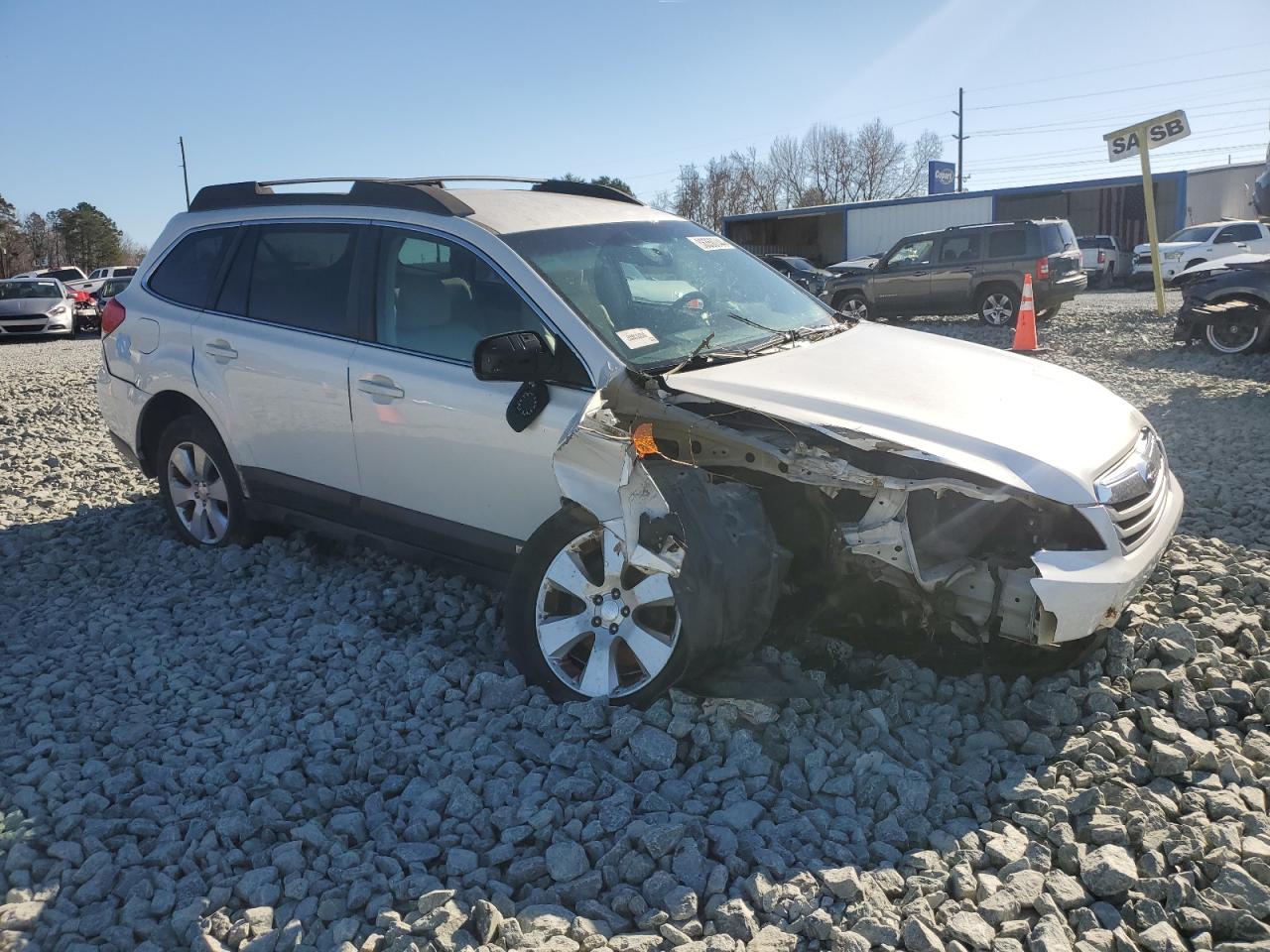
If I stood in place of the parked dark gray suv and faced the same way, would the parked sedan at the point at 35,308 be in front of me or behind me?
in front

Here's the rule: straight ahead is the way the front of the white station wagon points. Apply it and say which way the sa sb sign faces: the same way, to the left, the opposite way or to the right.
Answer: to the right

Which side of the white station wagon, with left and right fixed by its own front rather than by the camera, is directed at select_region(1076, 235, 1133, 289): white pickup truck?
left

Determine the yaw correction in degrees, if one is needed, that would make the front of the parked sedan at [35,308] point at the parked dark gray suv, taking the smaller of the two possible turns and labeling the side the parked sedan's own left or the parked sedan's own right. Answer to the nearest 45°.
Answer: approximately 45° to the parked sedan's own left

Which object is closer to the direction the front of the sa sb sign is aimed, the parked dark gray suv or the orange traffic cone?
the orange traffic cone

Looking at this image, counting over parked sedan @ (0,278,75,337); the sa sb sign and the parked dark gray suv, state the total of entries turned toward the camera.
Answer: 2

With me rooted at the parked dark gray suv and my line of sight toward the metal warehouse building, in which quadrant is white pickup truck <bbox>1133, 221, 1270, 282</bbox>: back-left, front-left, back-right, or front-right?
front-right

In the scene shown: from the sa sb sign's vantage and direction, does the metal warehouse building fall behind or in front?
behind

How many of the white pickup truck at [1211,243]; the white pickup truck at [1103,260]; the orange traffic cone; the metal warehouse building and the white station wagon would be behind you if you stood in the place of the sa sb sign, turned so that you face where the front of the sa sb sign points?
3

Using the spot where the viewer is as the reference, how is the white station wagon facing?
facing the viewer and to the right of the viewer

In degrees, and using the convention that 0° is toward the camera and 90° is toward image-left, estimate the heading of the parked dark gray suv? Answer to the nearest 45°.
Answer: approximately 135°

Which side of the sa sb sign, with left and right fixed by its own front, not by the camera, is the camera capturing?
front
